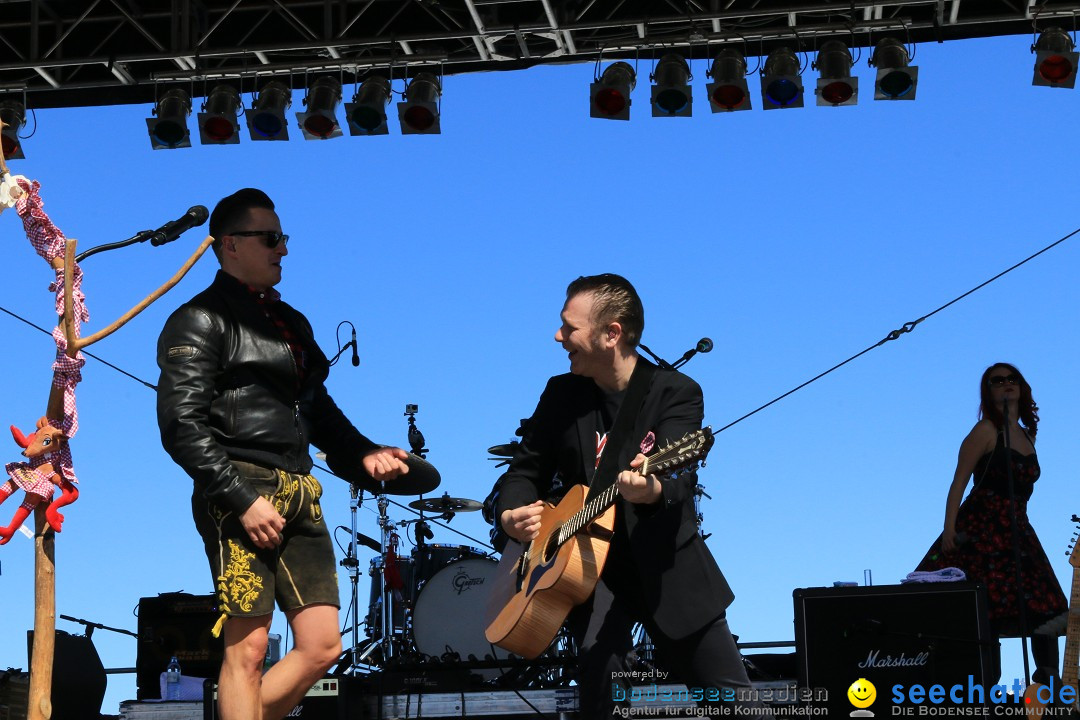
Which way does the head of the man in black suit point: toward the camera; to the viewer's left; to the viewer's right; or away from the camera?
to the viewer's left

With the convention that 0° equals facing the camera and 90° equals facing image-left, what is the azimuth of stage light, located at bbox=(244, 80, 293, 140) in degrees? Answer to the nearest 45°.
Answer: approximately 0°

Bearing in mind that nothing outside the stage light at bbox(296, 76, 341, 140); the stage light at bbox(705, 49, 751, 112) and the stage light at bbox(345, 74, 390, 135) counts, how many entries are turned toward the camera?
3

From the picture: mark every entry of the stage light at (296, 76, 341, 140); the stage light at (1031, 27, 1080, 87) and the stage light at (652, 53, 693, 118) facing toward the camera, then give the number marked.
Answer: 3

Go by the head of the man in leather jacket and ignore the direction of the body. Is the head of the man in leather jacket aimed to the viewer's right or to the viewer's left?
to the viewer's right

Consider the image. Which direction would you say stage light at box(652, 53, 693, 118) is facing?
toward the camera

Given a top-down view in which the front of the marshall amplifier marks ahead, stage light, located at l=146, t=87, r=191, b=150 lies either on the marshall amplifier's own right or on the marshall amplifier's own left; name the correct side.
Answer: on the marshall amplifier's own right

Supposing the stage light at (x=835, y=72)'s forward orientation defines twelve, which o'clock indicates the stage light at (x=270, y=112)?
the stage light at (x=270, y=112) is roughly at 3 o'clock from the stage light at (x=835, y=72).

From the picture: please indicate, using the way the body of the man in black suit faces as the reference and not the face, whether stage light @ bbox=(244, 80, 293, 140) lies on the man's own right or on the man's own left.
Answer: on the man's own right

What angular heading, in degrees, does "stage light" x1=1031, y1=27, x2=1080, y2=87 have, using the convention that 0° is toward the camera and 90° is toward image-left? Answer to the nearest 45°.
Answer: approximately 0°

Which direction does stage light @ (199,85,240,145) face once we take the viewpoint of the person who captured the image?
facing the viewer

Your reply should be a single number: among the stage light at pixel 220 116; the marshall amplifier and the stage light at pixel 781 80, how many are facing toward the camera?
3

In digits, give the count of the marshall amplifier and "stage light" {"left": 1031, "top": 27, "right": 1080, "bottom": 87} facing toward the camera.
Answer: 2

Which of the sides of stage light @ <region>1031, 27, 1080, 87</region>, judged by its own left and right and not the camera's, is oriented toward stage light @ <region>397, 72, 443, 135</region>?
right
